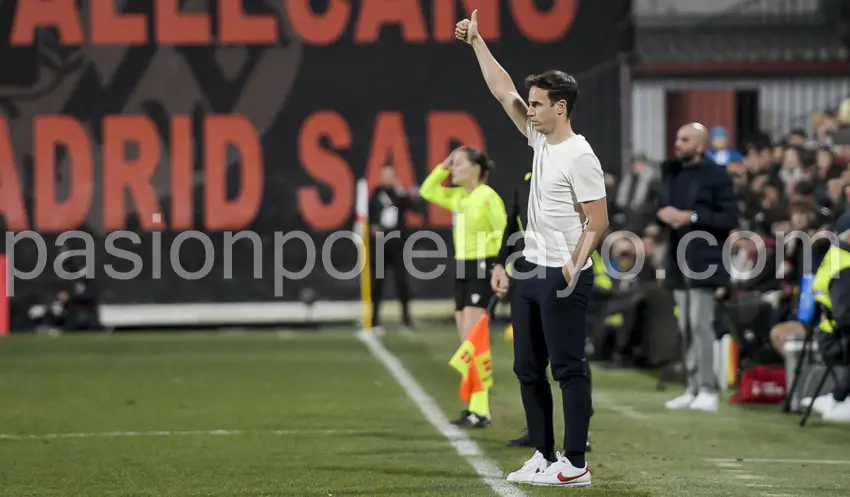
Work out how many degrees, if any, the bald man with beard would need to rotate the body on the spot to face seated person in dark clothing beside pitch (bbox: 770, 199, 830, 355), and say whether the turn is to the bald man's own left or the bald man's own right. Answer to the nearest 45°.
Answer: approximately 180°

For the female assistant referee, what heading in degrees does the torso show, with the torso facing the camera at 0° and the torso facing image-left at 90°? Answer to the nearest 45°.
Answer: approximately 45°

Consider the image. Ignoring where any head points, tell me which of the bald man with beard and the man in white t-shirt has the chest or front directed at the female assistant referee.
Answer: the bald man with beard

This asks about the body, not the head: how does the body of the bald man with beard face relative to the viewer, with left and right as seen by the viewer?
facing the viewer and to the left of the viewer

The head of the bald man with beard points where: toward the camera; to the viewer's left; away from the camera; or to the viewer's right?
to the viewer's left

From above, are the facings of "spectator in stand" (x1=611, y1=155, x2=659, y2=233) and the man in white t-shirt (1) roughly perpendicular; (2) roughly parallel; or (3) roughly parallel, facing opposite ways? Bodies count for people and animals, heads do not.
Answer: roughly parallel

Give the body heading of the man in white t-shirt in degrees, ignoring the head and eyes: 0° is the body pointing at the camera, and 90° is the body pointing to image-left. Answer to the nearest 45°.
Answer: approximately 45°

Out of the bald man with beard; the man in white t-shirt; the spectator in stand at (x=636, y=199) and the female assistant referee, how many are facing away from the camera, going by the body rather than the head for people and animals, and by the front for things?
0

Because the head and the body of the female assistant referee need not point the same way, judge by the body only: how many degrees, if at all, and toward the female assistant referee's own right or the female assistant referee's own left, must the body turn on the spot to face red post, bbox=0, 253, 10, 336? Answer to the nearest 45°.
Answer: approximately 90° to the female assistant referee's own right

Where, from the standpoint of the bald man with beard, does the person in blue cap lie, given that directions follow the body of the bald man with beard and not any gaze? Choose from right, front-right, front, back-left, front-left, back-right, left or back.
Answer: back-right

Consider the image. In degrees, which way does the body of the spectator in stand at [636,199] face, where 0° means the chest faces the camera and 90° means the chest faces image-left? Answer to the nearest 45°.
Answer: approximately 45°

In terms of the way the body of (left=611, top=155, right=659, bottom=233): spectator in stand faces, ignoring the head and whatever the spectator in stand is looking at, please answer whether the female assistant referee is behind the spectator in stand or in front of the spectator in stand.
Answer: in front

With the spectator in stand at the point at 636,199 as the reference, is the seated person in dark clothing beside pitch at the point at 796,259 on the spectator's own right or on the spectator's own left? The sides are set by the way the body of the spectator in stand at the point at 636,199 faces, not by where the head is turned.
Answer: on the spectator's own left

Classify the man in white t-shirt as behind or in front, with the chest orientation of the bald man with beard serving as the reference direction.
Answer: in front
